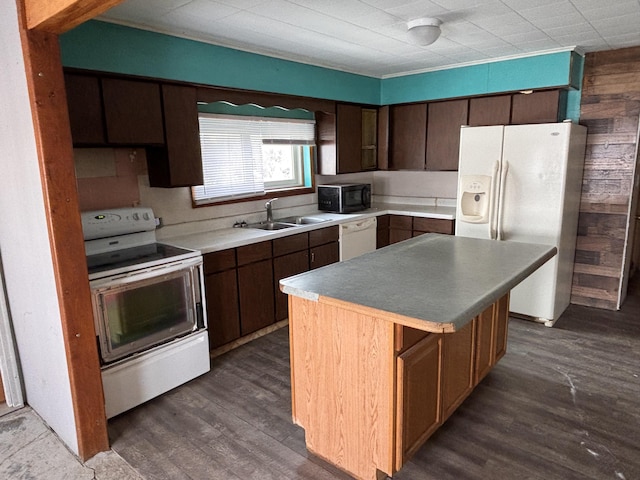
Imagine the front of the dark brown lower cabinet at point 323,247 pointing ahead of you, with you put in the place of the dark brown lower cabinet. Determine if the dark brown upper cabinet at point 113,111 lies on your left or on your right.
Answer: on your right

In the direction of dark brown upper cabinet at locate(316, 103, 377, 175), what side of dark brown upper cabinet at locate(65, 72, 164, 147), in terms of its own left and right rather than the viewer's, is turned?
left

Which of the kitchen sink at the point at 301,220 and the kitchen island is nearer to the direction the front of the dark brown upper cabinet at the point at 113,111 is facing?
the kitchen island

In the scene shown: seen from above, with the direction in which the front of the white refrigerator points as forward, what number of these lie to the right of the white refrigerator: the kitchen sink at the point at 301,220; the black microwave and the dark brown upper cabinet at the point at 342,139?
3

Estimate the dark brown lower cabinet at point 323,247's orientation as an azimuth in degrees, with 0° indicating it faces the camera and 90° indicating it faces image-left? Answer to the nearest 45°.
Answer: approximately 315°

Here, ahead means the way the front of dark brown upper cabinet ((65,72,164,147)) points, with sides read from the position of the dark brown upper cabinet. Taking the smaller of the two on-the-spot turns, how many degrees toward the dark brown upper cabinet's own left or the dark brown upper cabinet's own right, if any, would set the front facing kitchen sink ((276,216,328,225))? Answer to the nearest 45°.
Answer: approximately 90° to the dark brown upper cabinet's own left

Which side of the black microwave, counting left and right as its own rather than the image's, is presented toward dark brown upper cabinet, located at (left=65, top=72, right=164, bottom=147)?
right
